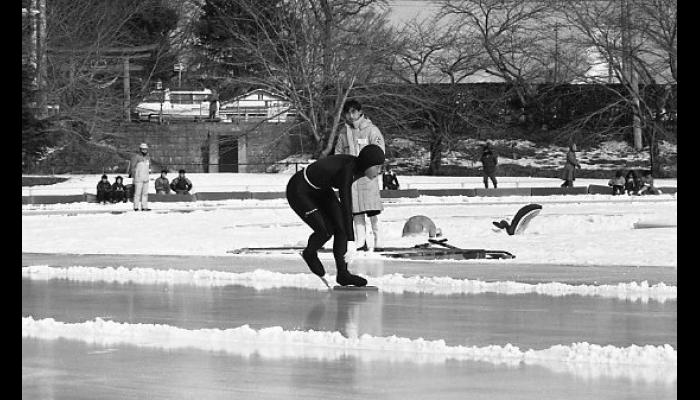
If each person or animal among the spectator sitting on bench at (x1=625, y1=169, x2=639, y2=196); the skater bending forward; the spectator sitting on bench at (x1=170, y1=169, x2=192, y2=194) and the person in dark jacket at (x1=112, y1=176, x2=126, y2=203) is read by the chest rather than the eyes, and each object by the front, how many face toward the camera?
3

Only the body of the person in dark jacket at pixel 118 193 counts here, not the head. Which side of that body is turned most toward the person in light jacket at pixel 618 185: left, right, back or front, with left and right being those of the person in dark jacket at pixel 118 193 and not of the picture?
left

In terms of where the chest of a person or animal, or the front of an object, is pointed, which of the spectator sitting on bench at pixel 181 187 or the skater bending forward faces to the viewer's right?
the skater bending forward

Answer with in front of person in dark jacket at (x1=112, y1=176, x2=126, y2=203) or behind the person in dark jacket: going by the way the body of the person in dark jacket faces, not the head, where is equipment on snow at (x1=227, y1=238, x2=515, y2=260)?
in front

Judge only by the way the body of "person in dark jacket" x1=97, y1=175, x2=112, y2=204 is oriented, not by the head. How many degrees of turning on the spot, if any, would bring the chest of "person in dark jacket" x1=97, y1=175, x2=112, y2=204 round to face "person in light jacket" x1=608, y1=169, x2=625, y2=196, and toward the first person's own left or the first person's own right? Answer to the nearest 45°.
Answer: approximately 90° to the first person's own left

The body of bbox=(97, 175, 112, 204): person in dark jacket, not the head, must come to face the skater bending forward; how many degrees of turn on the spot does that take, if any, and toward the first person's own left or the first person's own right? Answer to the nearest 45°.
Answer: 0° — they already face them

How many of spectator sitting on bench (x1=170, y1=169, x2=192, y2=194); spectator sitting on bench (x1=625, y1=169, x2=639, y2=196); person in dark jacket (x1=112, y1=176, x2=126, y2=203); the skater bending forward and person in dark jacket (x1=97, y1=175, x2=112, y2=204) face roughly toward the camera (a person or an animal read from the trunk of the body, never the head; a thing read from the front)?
4

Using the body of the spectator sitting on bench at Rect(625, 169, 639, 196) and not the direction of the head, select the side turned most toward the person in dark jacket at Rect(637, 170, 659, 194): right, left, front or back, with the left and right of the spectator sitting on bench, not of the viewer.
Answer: left

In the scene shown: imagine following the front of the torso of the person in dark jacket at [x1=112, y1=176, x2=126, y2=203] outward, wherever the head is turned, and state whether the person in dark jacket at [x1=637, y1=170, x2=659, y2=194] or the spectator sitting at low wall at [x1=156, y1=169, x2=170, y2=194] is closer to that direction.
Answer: the person in dark jacket

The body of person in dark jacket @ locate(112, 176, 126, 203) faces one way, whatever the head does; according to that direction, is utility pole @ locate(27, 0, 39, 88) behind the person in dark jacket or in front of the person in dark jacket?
behind

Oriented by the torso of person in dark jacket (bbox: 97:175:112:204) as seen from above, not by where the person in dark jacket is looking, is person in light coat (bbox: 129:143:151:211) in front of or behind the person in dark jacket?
in front
